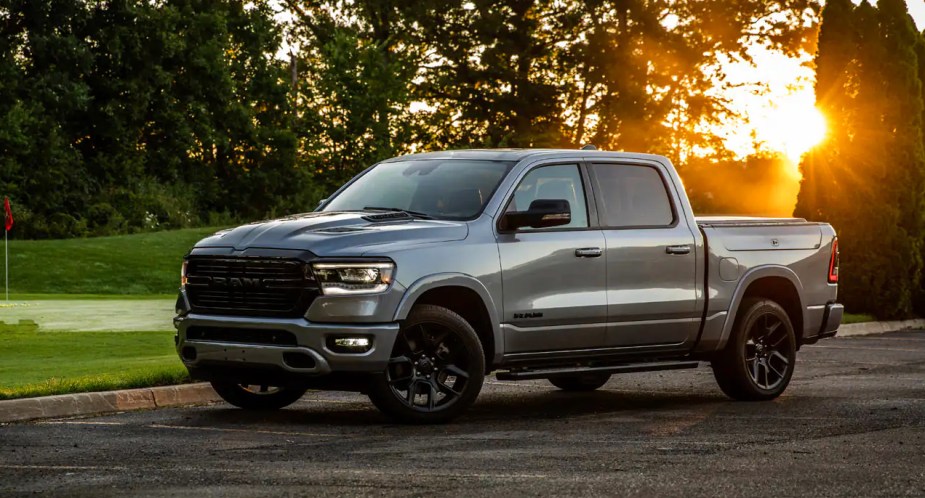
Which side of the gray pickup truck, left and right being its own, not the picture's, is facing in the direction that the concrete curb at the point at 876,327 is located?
back

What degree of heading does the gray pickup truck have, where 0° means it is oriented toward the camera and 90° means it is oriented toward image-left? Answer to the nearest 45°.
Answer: approximately 45°

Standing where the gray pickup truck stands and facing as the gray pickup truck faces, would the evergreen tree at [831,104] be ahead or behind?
behind

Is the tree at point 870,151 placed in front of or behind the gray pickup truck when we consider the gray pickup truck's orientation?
behind
